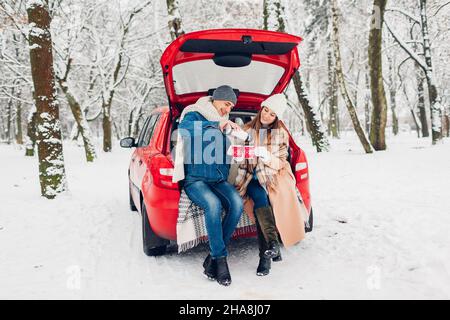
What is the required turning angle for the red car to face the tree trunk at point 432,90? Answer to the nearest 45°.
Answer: approximately 90° to its right

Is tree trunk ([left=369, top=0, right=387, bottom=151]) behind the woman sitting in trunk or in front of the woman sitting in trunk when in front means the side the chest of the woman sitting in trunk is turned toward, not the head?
behind

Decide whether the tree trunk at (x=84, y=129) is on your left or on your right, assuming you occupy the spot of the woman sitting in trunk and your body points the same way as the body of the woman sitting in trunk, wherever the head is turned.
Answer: on your right

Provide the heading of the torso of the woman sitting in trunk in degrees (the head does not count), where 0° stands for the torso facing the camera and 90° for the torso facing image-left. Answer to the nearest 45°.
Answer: approximately 45°

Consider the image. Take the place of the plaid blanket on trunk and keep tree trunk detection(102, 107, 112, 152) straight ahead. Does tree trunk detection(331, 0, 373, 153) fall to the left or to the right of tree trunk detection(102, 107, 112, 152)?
right

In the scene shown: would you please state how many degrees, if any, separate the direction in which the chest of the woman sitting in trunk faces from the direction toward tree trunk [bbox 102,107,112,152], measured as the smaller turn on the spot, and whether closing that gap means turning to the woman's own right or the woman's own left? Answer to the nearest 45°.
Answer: approximately 90° to the woman's own right

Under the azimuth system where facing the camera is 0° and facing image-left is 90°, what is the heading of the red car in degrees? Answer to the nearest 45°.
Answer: approximately 135°
